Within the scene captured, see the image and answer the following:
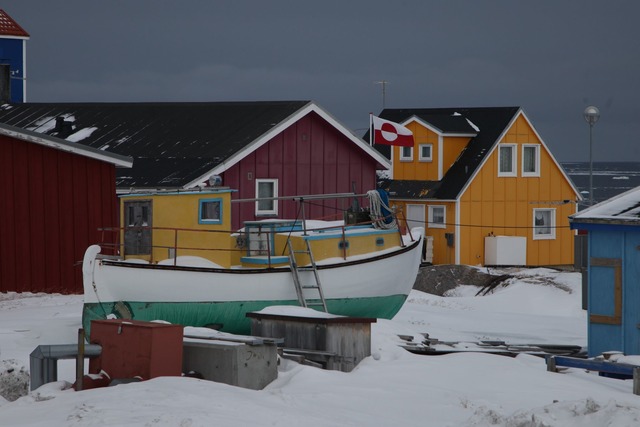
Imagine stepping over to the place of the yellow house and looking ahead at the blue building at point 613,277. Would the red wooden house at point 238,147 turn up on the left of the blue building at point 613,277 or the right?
right
